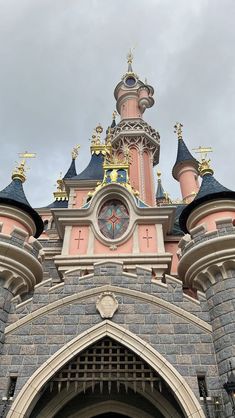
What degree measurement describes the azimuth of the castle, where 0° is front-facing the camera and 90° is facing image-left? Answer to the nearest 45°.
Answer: approximately 0°
